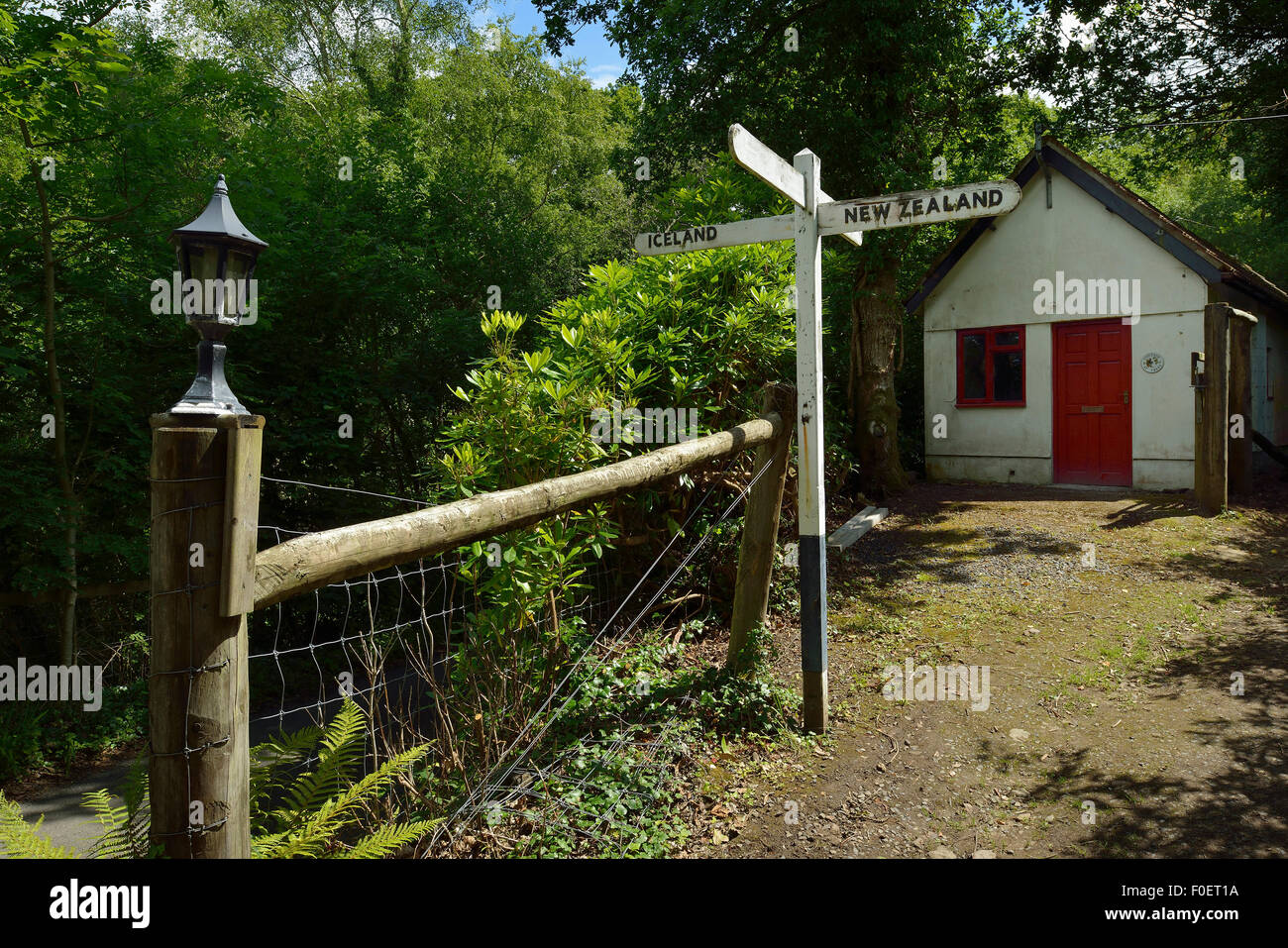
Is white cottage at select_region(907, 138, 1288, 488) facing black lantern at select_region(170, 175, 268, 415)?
yes

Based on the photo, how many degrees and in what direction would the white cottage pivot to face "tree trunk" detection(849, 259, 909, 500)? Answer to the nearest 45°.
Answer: approximately 45° to its right

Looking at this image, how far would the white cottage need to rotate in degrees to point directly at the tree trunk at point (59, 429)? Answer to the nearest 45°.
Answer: approximately 45° to its right

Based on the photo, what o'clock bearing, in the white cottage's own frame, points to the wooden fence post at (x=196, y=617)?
The wooden fence post is roughly at 12 o'clock from the white cottage.

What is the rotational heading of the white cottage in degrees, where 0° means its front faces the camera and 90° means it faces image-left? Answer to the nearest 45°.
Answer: approximately 0°
